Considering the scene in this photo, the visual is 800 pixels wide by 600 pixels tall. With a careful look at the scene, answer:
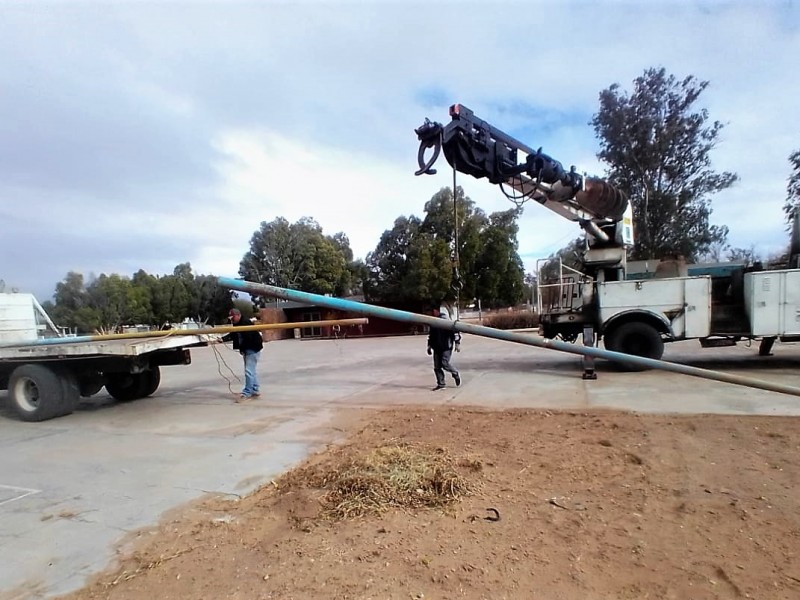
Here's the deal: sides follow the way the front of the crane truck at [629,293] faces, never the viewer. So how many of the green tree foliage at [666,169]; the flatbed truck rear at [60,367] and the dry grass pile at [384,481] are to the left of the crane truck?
1

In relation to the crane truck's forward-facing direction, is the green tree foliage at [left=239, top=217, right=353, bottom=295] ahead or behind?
behind

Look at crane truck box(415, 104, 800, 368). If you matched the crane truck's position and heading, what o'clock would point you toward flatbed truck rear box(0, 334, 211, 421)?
The flatbed truck rear is roughly at 5 o'clock from the crane truck.

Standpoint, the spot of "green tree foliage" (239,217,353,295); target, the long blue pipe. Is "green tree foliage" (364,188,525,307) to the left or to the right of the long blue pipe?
left

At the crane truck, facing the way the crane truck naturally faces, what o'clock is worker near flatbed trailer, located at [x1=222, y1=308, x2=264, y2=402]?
The worker near flatbed trailer is roughly at 5 o'clock from the crane truck.

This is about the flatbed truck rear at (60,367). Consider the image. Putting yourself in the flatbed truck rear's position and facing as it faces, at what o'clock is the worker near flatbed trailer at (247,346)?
The worker near flatbed trailer is roughly at 5 o'clock from the flatbed truck rear.

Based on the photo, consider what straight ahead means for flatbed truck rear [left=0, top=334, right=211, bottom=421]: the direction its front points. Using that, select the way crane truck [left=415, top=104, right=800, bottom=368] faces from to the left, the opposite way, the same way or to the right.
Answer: the opposite way

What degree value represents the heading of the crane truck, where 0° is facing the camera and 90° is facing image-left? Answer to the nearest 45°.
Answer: approximately 270°

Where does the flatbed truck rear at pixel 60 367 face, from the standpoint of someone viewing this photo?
facing away from the viewer and to the left of the viewer

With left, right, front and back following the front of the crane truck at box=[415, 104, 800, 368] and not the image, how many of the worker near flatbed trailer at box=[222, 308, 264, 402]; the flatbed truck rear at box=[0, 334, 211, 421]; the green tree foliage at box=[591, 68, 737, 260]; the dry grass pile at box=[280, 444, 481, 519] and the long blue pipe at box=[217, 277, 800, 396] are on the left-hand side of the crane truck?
1

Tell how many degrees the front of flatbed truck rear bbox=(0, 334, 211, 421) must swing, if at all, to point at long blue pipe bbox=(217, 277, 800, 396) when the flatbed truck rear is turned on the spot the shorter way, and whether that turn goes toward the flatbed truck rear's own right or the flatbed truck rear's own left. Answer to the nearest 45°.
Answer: approximately 135° to the flatbed truck rear's own right
